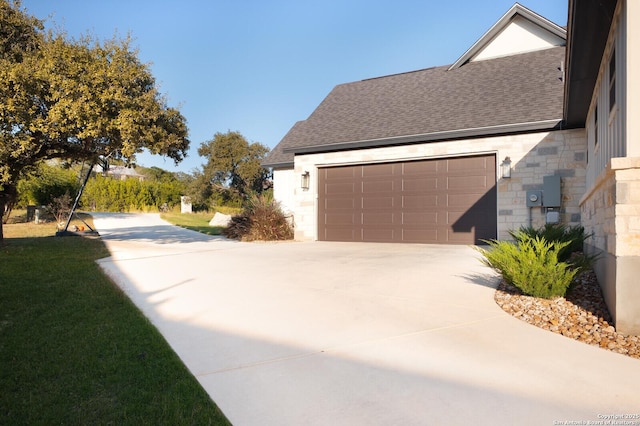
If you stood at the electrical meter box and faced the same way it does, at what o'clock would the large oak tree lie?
The large oak tree is roughly at 2 o'clock from the electrical meter box.

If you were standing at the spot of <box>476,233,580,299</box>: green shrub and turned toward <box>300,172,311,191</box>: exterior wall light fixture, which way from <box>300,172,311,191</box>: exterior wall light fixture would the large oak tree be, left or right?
left

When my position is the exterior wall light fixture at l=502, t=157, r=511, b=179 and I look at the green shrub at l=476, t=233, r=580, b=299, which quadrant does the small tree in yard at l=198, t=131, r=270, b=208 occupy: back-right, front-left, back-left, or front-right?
back-right

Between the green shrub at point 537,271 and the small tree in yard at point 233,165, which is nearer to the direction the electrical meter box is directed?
the green shrub

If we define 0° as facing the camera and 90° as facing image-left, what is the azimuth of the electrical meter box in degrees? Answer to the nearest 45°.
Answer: approximately 0°

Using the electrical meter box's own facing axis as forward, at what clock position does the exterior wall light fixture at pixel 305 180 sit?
The exterior wall light fixture is roughly at 3 o'clock from the electrical meter box.

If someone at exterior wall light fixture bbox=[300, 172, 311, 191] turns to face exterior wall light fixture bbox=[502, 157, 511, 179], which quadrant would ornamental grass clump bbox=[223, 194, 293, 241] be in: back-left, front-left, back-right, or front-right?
back-right
